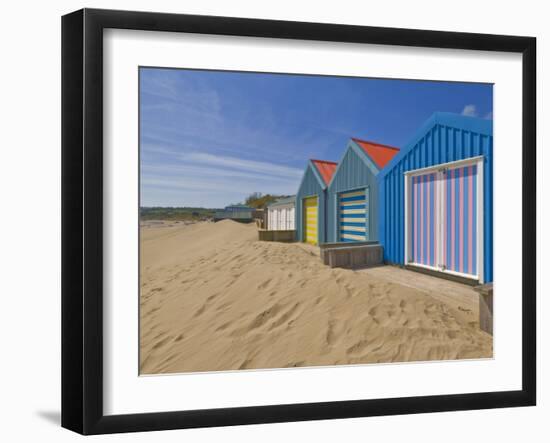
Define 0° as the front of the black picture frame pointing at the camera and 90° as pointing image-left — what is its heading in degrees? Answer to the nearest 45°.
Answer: approximately 315°
